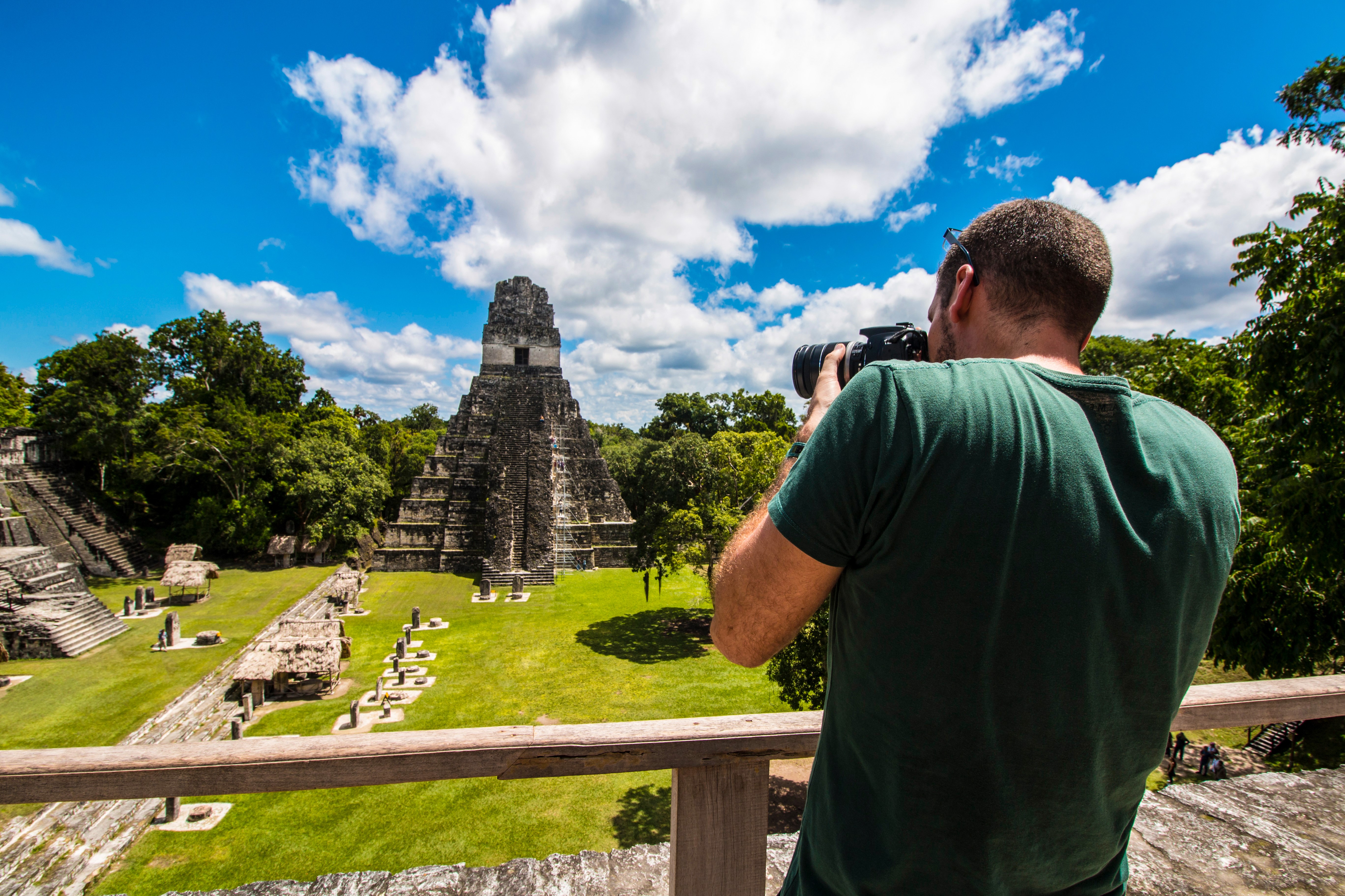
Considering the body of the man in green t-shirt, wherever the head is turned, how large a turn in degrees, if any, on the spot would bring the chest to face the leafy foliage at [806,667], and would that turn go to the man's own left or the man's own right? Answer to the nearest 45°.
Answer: approximately 45° to the man's own right

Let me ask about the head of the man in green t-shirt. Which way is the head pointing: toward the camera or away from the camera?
away from the camera

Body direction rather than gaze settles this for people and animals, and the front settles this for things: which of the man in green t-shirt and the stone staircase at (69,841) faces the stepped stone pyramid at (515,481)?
the man in green t-shirt

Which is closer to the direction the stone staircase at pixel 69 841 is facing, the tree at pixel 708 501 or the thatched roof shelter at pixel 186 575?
the tree

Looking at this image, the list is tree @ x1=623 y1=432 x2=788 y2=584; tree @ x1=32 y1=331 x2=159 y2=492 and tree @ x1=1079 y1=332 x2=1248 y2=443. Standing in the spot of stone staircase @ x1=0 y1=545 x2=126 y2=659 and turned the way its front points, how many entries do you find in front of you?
2

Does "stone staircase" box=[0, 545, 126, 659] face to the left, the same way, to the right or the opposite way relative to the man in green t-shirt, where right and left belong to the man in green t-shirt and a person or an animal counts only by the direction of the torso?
to the right

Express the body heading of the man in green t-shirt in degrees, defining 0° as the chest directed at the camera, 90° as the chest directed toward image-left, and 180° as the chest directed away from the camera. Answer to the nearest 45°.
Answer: approximately 135°

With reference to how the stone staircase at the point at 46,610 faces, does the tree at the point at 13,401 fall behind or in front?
behind
